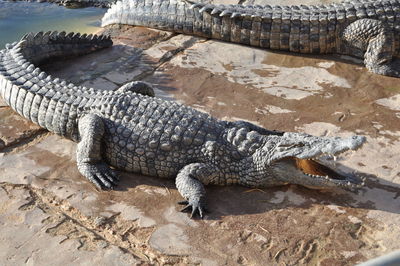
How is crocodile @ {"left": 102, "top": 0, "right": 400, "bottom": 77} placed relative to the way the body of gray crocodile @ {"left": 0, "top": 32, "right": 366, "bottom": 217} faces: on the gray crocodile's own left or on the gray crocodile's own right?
on the gray crocodile's own left

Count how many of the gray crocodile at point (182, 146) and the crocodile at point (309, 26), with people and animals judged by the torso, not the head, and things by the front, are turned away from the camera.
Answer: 0

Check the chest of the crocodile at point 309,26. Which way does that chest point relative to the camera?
to the viewer's right

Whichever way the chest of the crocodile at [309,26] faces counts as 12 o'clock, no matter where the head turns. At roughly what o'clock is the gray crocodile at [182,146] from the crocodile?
The gray crocodile is roughly at 4 o'clock from the crocodile.

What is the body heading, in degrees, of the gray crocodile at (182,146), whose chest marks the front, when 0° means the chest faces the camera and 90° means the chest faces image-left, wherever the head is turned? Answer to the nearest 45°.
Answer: approximately 315°
